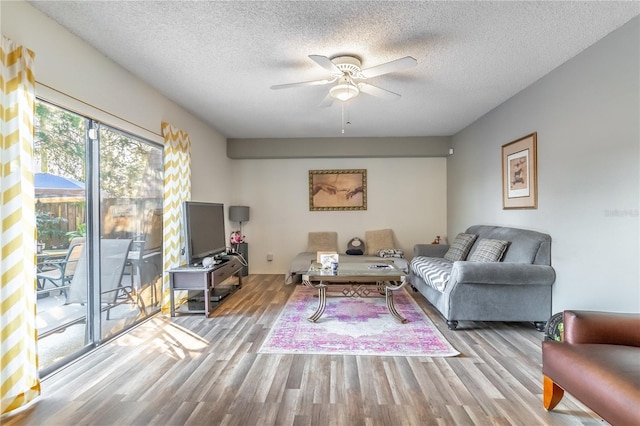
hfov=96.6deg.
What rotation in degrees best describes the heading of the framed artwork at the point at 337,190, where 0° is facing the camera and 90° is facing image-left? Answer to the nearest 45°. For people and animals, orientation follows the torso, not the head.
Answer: approximately 0°

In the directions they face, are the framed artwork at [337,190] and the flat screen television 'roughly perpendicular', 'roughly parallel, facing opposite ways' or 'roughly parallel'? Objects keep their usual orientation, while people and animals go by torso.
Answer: roughly perpendicular

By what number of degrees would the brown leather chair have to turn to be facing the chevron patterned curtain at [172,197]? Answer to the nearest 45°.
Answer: approximately 45° to its right

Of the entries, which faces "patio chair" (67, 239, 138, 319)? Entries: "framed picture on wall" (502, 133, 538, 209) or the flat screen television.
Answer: the framed picture on wall

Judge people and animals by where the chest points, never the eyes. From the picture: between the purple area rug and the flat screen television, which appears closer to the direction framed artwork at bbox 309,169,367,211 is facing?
the purple area rug

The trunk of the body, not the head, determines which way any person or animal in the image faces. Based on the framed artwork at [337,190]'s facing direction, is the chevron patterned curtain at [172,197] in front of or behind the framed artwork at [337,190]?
in front

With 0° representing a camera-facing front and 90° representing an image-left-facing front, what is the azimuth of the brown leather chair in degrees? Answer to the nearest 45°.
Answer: approximately 45°

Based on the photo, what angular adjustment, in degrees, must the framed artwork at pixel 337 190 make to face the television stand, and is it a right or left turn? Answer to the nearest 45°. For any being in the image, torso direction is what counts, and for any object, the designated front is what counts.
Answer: approximately 45° to its right

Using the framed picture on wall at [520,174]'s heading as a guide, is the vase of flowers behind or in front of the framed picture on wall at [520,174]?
in front

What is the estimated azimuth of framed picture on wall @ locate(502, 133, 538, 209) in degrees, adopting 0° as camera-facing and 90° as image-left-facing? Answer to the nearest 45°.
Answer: approximately 45°
